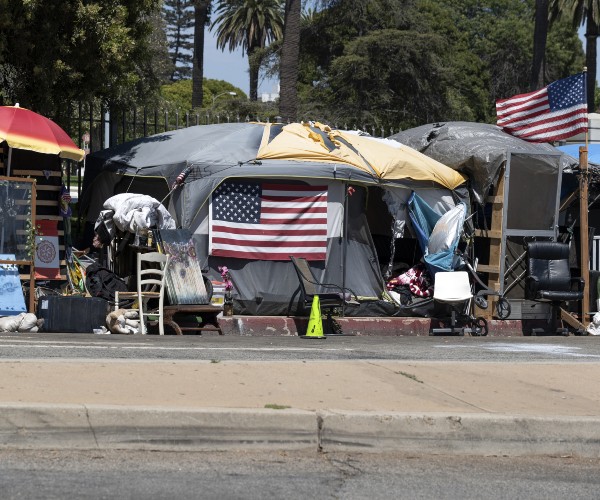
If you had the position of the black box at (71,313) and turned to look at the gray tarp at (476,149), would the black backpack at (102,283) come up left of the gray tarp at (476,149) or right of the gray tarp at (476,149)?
left

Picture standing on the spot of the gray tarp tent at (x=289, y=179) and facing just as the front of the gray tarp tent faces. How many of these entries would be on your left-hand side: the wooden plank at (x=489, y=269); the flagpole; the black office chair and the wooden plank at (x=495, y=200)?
4

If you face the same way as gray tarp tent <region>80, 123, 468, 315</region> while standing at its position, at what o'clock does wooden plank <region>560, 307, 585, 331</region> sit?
The wooden plank is roughly at 9 o'clock from the gray tarp tent.

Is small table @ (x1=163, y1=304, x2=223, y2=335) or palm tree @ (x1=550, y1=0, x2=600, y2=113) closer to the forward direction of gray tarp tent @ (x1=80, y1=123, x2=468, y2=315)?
the small table

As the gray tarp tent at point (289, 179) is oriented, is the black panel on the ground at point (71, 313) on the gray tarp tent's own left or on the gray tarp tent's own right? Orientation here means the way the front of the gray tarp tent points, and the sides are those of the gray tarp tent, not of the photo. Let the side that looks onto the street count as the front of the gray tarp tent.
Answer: on the gray tarp tent's own right

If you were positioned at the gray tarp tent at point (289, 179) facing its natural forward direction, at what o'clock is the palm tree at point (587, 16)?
The palm tree is roughly at 7 o'clock from the gray tarp tent.

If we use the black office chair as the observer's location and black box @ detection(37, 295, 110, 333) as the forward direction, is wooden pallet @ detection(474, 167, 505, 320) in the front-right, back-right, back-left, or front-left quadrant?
front-right

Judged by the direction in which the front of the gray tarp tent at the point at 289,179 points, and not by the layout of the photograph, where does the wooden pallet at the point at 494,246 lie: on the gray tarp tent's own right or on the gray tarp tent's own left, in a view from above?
on the gray tarp tent's own left

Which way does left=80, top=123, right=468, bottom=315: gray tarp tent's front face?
toward the camera

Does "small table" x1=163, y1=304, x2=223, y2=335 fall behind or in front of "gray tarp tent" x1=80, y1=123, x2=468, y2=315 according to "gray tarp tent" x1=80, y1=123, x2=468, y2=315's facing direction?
in front
